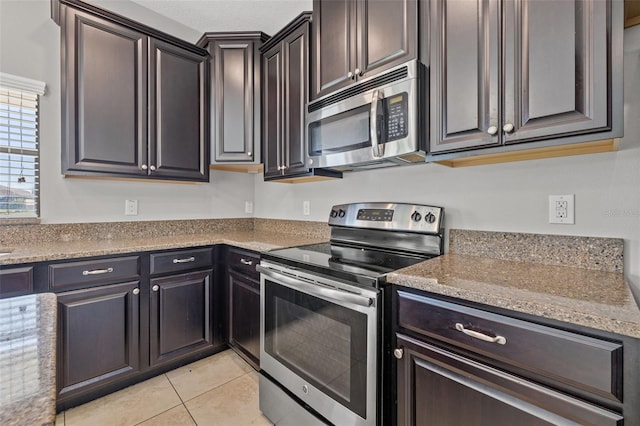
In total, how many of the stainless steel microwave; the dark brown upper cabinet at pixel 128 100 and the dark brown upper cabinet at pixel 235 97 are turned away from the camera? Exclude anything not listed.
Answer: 0

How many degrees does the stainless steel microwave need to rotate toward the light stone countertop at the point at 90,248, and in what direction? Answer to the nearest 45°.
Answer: approximately 45° to its right

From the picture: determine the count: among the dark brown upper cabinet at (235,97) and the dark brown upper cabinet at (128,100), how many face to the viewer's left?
0

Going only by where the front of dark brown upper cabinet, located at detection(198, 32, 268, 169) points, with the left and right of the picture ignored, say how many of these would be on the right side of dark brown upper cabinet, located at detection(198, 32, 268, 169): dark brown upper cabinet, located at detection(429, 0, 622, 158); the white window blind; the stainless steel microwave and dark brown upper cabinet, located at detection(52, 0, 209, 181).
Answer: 2

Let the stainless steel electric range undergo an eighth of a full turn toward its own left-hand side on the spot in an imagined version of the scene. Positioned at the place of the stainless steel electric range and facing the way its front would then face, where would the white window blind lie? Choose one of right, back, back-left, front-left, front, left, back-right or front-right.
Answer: right

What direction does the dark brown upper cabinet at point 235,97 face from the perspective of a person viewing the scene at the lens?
facing the viewer

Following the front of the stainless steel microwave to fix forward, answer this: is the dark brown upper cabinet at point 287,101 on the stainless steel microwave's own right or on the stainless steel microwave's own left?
on the stainless steel microwave's own right

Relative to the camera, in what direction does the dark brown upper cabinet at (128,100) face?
facing the viewer and to the right of the viewer

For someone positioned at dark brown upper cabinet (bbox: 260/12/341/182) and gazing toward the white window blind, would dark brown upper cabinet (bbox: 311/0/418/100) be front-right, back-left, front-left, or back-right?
back-left

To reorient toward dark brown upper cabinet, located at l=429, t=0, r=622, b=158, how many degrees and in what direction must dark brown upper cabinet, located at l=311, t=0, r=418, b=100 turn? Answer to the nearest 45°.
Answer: approximately 90° to its left

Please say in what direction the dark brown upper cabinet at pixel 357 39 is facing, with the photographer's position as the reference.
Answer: facing the viewer and to the left of the viewer

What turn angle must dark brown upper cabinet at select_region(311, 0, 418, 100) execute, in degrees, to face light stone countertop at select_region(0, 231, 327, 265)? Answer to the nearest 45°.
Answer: approximately 45° to its right

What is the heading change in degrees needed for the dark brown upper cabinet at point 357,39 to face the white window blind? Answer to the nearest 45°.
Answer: approximately 45° to its right
